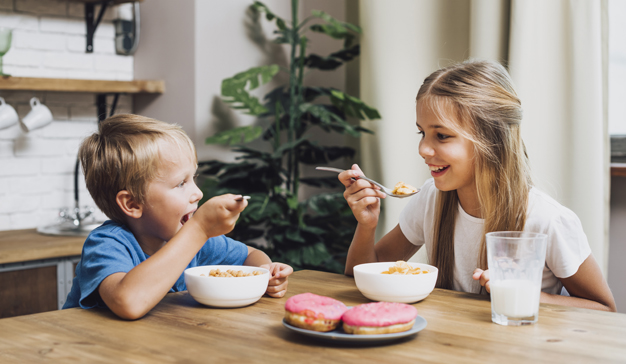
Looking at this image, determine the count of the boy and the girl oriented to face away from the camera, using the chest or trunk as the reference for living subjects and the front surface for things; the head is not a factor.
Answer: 0

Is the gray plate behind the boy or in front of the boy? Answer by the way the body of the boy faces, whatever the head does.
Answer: in front

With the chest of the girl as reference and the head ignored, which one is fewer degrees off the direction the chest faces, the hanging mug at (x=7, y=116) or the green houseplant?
the hanging mug

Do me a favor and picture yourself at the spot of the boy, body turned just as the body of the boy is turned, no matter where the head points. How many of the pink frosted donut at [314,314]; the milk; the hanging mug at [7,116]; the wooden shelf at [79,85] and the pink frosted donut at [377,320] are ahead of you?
3

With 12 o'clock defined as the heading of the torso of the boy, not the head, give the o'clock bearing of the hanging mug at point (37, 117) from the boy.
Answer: The hanging mug is roughly at 7 o'clock from the boy.

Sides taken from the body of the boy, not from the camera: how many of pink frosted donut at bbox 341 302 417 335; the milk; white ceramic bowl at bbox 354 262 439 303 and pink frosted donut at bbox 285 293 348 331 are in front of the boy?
4

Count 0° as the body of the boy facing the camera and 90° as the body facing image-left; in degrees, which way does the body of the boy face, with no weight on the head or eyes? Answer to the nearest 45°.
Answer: approximately 315°

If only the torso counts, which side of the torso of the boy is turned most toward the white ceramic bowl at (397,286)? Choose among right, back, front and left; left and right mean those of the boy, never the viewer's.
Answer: front

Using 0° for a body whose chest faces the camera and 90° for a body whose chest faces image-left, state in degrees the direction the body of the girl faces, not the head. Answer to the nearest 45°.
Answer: approximately 45°

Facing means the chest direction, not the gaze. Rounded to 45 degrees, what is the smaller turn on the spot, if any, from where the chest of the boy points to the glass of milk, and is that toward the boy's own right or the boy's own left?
0° — they already face it

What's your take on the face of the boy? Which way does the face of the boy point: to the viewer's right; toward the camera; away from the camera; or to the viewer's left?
to the viewer's right

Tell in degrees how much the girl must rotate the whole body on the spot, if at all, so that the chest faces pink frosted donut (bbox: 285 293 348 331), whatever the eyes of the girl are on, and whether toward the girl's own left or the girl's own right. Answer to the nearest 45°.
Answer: approximately 45° to the girl's own left

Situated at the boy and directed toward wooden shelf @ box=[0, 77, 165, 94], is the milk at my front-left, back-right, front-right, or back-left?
back-right
